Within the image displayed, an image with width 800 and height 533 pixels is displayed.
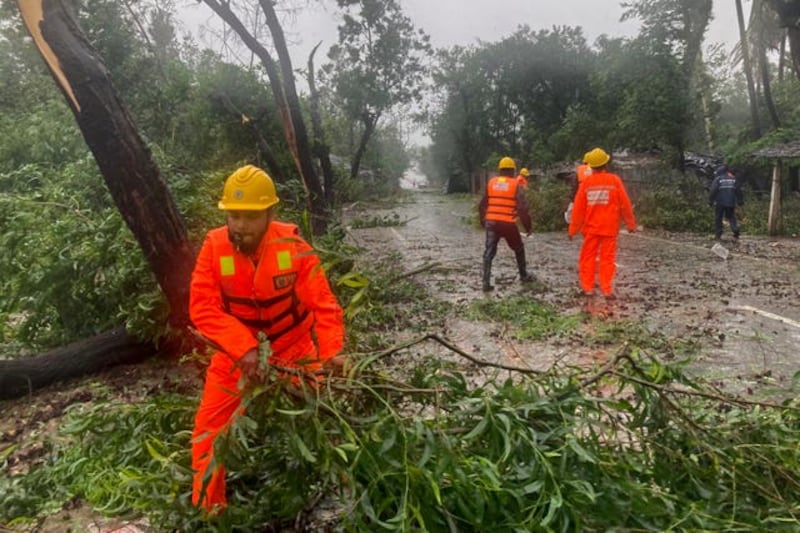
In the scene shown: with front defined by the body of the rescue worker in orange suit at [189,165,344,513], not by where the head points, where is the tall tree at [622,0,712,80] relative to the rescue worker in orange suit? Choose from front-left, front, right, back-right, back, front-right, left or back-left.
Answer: back-left

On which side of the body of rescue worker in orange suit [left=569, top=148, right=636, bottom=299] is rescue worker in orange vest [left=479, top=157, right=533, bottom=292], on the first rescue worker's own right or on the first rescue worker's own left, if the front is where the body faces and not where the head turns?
on the first rescue worker's own left

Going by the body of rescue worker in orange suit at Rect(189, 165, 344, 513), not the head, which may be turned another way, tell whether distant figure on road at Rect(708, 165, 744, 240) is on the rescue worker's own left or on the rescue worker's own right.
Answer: on the rescue worker's own left

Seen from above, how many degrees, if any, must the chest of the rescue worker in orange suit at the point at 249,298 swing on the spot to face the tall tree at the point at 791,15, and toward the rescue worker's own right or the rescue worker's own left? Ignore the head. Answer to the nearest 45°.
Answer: approximately 135° to the rescue worker's own left

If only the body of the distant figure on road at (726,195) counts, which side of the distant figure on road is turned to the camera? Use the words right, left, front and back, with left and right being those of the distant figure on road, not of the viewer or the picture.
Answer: back

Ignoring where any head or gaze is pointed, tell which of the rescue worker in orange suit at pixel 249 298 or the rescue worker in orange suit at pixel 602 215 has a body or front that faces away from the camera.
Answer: the rescue worker in orange suit at pixel 602 215

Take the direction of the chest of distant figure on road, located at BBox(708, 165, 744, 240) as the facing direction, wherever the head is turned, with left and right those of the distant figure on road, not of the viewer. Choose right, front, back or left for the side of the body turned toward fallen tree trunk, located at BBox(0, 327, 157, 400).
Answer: back

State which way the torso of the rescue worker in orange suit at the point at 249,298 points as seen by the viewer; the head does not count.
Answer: toward the camera

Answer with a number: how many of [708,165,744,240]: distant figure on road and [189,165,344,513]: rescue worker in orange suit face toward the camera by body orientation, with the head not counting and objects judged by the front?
1

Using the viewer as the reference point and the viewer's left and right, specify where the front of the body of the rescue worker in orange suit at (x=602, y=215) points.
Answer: facing away from the viewer

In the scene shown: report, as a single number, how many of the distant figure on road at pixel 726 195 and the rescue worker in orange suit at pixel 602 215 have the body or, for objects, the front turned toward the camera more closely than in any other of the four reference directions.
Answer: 0

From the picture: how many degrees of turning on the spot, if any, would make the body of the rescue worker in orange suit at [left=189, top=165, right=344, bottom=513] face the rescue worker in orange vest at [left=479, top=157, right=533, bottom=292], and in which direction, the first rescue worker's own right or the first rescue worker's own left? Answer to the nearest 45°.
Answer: approximately 135° to the first rescue worker's own left
